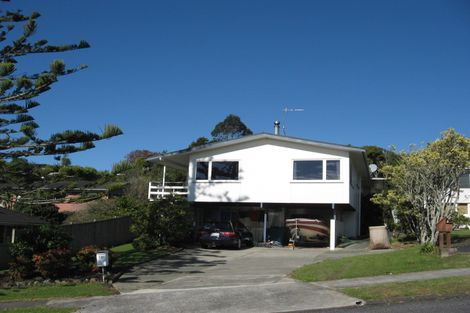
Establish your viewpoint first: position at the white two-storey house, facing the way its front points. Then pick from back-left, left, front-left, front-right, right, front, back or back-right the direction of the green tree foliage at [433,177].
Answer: front-left

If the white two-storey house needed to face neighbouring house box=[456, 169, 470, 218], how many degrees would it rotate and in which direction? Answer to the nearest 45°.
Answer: approximately 135° to its left

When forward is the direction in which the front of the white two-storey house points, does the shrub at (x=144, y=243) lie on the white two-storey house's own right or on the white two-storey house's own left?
on the white two-storey house's own right

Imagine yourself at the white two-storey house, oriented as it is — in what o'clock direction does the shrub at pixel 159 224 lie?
The shrub is roughly at 2 o'clock from the white two-storey house.

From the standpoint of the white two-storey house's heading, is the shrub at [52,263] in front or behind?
in front

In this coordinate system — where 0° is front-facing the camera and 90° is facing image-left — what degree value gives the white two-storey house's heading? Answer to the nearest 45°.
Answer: approximately 0°

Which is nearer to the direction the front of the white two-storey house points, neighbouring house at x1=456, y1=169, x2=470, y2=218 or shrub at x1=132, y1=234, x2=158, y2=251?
the shrub

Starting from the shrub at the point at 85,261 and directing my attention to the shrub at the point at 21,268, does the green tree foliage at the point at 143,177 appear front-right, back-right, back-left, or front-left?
back-right

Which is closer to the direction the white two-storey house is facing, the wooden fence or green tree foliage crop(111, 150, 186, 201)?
the wooden fence
